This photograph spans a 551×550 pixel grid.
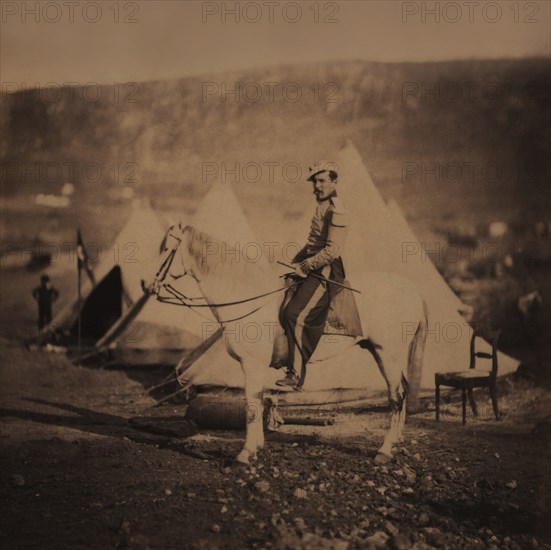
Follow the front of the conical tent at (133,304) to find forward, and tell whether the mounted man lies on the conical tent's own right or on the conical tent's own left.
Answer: on the conical tent's own left

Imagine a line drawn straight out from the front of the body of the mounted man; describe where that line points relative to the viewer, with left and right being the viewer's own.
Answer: facing to the left of the viewer

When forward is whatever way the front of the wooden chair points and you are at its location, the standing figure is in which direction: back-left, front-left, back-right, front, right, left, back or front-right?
front-right

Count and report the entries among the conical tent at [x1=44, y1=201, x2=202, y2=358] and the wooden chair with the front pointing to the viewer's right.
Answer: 0

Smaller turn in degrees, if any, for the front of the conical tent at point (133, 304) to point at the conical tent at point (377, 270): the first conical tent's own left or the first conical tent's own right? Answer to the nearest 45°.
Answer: approximately 135° to the first conical tent's own left

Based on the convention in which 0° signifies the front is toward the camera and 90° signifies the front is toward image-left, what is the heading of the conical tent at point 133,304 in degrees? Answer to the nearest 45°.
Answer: approximately 45°

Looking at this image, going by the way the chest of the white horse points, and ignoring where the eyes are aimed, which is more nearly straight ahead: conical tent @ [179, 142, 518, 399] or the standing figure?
the standing figure

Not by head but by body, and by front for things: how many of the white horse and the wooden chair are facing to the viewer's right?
0

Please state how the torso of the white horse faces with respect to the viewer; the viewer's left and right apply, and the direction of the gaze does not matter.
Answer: facing to the left of the viewer

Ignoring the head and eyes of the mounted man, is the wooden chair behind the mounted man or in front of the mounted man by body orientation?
behind

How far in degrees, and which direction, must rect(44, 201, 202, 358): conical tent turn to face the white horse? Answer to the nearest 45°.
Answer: approximately 90° to its left

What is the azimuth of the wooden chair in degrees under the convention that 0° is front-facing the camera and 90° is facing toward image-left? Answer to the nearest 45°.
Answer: approximately 45°
